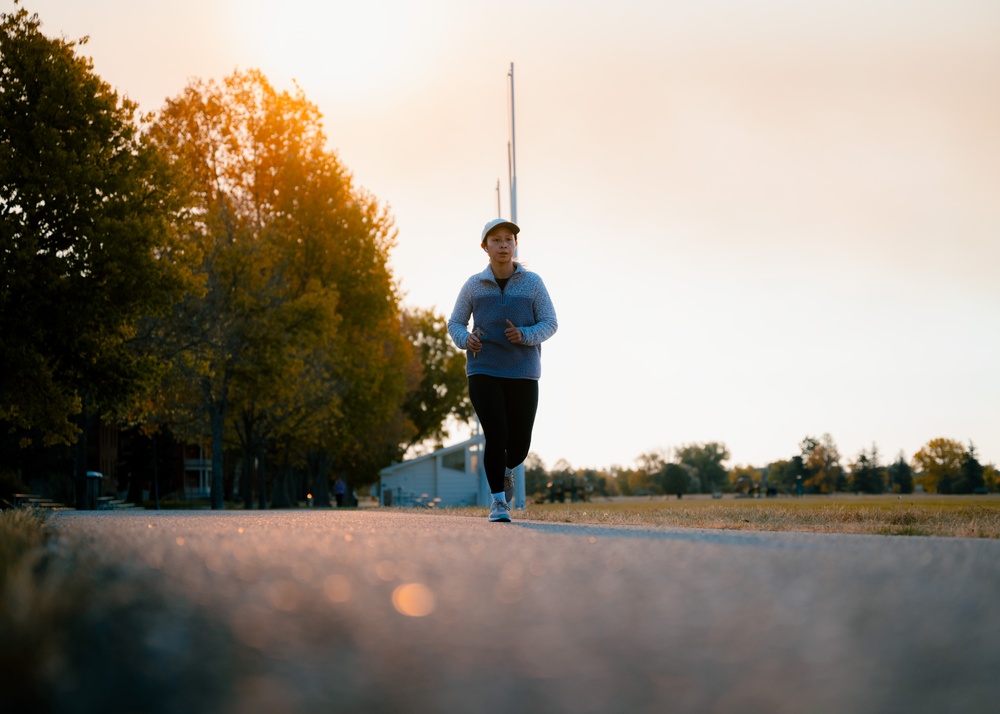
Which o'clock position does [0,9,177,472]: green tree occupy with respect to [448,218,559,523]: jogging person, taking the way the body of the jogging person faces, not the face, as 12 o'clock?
The green tree is roughly at 5 o'clock from the jogging person.

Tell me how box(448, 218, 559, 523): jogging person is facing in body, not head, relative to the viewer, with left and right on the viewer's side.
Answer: facing the viewer

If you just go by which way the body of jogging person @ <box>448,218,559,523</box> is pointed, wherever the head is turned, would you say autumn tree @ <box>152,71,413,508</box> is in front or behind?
behind

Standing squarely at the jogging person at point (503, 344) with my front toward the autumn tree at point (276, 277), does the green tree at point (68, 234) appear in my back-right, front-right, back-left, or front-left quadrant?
front-left

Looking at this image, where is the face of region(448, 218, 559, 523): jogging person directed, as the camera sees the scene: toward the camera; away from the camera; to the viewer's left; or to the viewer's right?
toward the camera

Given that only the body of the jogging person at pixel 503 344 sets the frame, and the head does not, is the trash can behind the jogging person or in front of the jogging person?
behind
